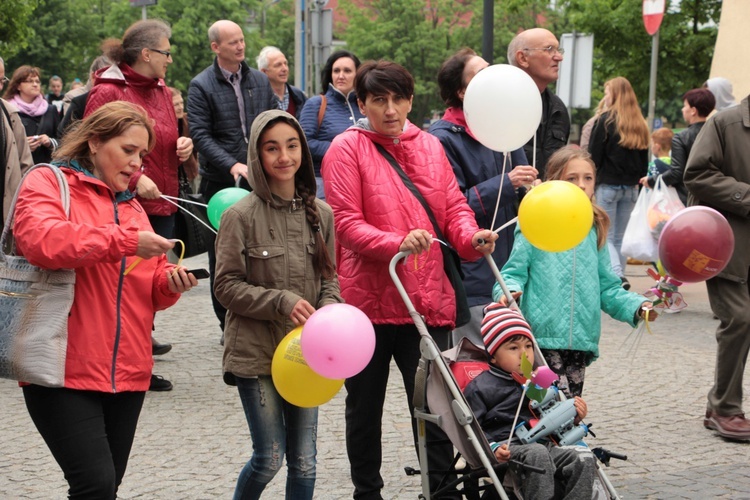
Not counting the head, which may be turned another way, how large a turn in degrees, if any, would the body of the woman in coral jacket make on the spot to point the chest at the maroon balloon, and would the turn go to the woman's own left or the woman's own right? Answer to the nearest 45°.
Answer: approximately 45° to the woman's own left

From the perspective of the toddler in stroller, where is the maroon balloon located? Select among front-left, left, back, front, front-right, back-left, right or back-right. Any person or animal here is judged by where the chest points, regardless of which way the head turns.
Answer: left

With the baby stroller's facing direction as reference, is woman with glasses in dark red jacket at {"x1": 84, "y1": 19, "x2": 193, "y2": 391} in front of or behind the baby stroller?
behind

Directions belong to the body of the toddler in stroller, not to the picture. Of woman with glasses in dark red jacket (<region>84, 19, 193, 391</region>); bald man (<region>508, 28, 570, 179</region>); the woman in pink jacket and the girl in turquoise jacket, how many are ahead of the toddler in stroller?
0

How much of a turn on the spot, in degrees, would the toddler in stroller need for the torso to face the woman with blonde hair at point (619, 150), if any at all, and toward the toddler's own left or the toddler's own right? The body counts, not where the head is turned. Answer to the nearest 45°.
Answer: approximately 135° to the toddler's own left

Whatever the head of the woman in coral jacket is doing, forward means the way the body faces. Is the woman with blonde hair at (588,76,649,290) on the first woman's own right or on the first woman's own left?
on the first woman's own left

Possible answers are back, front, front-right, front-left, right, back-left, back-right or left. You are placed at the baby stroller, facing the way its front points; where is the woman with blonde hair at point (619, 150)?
back-left

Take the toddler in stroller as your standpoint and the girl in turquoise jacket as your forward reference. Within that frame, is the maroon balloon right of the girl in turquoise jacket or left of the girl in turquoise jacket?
right

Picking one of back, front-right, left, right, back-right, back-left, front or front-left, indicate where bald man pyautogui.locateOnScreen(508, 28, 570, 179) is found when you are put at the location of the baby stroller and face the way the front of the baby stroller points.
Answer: back-left

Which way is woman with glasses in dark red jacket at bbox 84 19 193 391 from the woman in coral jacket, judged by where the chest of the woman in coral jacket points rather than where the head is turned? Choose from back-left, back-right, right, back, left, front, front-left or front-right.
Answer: back-left

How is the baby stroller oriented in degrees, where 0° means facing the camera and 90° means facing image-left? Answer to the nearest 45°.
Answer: approximately 315°

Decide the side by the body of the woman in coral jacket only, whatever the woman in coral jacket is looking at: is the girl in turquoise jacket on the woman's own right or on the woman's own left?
on the woman's own left

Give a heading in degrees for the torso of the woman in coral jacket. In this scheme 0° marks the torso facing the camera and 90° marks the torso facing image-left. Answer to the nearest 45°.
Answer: approximately 315°

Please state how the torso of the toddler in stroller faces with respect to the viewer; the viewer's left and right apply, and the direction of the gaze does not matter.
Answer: facing the viewer and to the right of the viewer

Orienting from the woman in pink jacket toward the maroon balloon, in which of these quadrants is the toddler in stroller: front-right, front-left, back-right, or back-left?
front-right

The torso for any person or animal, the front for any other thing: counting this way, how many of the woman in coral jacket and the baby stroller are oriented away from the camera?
0

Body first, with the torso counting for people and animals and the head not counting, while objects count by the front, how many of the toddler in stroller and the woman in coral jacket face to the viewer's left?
0

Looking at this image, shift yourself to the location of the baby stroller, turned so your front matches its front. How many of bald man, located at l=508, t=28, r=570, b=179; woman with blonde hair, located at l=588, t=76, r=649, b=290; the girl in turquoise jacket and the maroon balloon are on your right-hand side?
0
